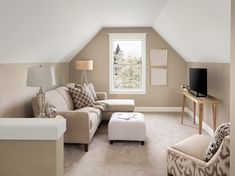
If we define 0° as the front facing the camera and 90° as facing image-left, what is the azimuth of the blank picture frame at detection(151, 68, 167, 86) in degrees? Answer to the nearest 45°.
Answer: approximately 0°

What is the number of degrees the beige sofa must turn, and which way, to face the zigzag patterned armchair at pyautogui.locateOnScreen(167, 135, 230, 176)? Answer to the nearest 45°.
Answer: approximately 45° to its right

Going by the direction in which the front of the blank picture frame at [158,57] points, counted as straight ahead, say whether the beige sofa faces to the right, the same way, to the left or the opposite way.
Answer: to the left

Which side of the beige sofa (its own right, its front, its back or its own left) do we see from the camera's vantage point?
right

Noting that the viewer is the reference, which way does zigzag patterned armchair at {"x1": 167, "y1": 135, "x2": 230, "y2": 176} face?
facing away from the viewer and to the left of the viewer

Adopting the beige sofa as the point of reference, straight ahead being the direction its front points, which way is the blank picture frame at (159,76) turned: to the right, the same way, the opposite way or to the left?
to the right

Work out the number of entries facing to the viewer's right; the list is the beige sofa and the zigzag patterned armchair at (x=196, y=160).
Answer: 1
